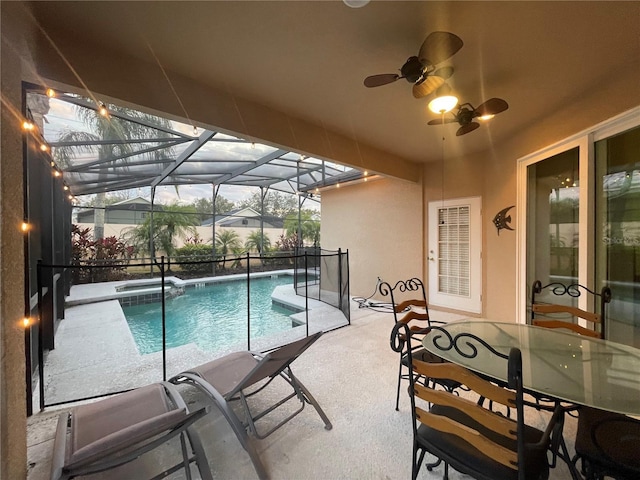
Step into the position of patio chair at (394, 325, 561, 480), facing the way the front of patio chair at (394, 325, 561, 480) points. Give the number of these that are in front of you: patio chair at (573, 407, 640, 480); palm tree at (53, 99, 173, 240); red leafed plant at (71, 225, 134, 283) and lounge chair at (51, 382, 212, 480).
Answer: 1

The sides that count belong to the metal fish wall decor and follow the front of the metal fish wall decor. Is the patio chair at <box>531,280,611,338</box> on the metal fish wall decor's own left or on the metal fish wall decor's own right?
on the metal fish wall decor's own left

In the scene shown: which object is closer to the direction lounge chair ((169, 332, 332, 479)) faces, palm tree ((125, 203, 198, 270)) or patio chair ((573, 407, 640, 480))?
the palm tree

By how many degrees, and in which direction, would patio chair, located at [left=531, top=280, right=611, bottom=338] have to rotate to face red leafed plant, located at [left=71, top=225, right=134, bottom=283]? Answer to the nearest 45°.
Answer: approximately 45° to its right

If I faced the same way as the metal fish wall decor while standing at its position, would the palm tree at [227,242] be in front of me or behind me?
in front

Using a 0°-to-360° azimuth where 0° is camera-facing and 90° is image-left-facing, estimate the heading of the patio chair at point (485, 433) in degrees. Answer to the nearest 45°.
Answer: approximately 225°

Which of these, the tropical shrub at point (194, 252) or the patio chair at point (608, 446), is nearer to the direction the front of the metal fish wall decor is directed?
the tropical shrub

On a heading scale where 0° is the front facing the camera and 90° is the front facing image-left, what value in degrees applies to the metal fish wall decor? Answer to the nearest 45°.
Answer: approximately 90°

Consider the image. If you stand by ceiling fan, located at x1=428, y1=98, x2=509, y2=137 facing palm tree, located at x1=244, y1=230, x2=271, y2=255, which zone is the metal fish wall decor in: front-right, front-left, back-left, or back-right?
front-right

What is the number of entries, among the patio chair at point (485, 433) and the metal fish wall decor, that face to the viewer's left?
1

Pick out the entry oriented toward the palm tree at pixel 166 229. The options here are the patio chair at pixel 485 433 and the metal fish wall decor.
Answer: the metal fish wall decor

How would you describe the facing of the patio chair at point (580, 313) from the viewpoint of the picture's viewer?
facing the viewer and to the left of the viewer

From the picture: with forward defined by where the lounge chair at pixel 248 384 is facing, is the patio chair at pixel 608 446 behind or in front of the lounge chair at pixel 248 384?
behind
